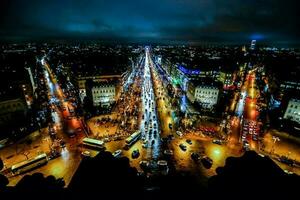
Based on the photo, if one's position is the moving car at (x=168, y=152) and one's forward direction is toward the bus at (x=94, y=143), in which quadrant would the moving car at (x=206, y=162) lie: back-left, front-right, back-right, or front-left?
back-left

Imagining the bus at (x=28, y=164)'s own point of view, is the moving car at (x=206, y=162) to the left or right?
on its left

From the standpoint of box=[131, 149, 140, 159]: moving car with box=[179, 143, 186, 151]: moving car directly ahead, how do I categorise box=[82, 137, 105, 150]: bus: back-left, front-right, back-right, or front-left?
back-left

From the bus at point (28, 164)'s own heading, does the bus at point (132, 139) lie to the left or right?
on its left

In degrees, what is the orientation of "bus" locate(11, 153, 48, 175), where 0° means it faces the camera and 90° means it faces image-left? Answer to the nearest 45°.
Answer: approximately 45°

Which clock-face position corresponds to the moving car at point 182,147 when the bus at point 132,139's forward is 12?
The moving car is roughly at 8 o'clock from the bus.

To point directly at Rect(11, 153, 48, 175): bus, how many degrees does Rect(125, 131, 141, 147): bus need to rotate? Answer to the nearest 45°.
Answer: approximately 45° to its right

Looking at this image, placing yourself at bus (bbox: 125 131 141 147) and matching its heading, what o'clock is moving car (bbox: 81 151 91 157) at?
The moving car is roughly at 1 o'clock from the bus.

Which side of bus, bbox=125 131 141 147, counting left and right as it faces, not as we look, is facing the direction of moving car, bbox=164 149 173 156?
left

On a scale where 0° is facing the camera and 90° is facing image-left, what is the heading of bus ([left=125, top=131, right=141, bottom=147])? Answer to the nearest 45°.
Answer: approximately 45°
